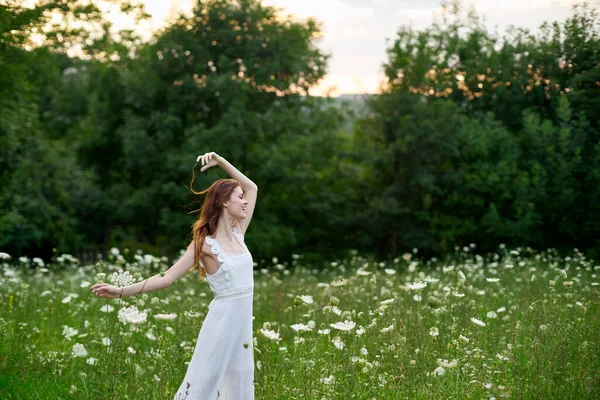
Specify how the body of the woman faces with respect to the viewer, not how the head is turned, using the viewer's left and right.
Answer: facing the viewer and to the right of the viewer

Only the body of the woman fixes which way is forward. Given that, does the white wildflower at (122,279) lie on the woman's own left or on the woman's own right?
on the woman's own right
